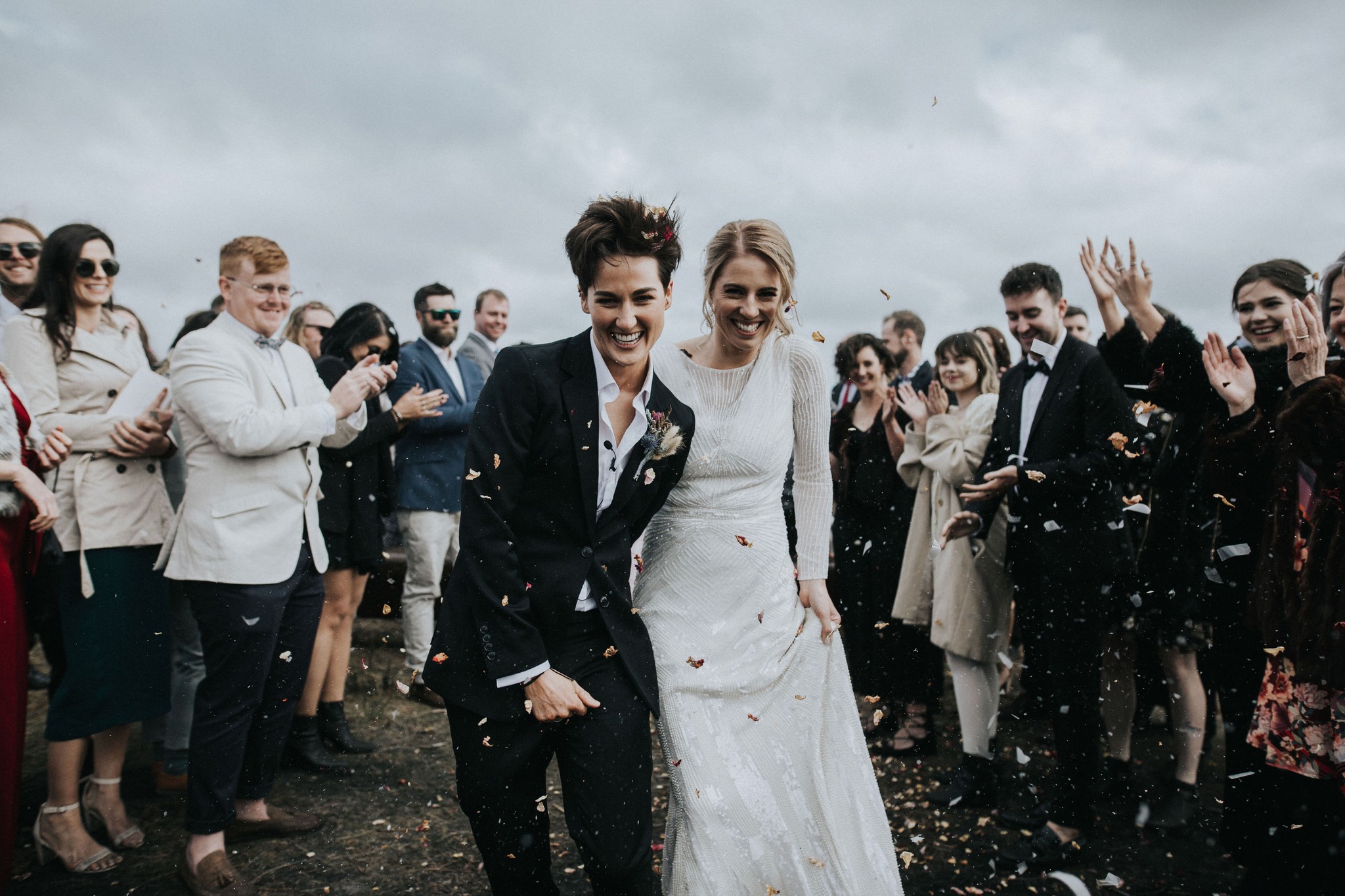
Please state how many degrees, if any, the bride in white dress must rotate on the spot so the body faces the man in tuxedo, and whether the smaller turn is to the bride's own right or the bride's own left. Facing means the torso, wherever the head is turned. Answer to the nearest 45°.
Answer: approximately 135° to the bride's own left

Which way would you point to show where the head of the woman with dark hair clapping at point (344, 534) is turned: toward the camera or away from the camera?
toward the camera

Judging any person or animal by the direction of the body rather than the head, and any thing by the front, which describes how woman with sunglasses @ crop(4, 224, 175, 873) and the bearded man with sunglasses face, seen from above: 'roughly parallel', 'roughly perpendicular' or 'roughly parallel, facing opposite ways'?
roughly parallel

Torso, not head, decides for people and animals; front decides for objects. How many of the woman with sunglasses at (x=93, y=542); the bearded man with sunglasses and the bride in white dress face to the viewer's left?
0

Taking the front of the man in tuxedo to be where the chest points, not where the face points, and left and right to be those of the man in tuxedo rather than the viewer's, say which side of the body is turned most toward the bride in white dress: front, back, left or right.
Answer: front

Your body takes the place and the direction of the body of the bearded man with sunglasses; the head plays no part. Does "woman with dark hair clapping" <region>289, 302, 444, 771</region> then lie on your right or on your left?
on your right

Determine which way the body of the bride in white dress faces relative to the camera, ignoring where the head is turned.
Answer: toward the camera

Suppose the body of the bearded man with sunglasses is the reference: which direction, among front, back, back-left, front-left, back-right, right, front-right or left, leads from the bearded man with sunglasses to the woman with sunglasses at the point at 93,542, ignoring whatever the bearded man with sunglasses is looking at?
right

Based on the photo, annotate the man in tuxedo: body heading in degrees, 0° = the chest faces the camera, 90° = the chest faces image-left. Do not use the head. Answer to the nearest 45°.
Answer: approximately 45°

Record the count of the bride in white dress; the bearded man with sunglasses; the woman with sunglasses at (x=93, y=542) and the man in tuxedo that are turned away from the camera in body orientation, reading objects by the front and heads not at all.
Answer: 0

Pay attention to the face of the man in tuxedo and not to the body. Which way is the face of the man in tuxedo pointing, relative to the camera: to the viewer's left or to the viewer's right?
to the viewer's left

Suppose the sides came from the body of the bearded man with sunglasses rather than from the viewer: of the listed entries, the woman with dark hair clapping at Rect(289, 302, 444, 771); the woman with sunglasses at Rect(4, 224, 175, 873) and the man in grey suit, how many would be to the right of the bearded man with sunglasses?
2

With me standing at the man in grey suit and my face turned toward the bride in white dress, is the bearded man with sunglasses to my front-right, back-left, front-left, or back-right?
front-right

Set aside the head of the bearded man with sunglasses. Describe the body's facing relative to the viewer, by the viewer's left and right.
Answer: facing the viewer and to the right of the viewer

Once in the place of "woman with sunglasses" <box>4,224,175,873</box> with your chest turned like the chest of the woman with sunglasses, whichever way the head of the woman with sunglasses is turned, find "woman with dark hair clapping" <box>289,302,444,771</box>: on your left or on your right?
on your left

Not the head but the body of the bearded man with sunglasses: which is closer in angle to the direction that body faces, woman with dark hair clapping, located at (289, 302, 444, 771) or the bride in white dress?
the bride in white dress

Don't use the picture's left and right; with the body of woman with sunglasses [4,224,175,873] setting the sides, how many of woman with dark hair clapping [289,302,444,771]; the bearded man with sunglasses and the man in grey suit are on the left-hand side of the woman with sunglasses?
3

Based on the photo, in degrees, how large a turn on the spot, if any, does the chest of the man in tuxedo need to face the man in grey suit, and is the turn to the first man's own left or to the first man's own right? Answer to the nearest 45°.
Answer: approximately 90° to the first man's own right
